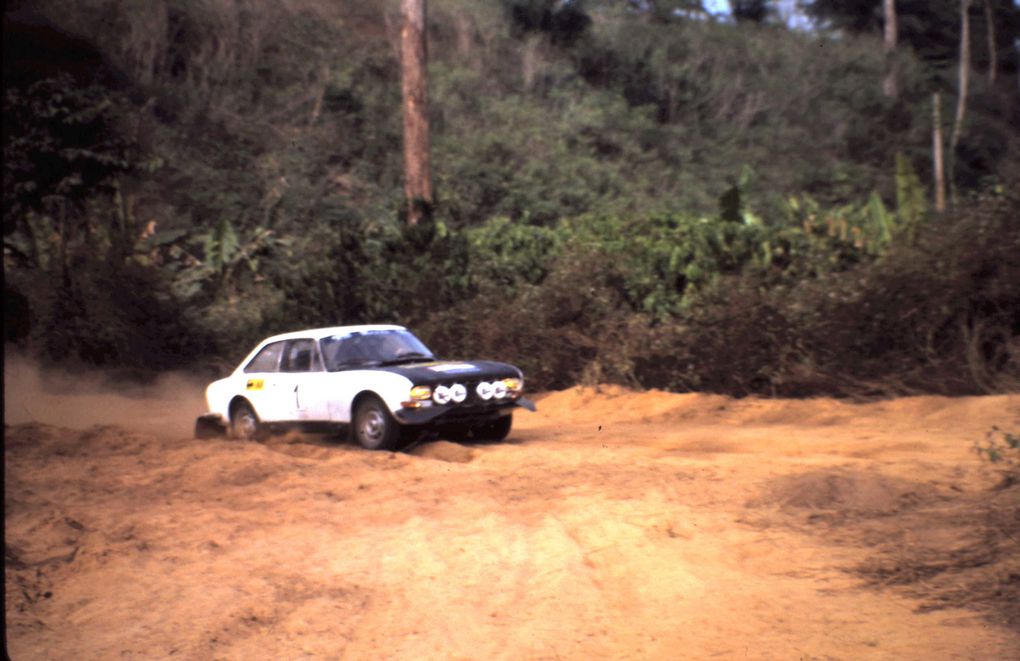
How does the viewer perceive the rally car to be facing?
facing the viewer and to the right of the viewer
